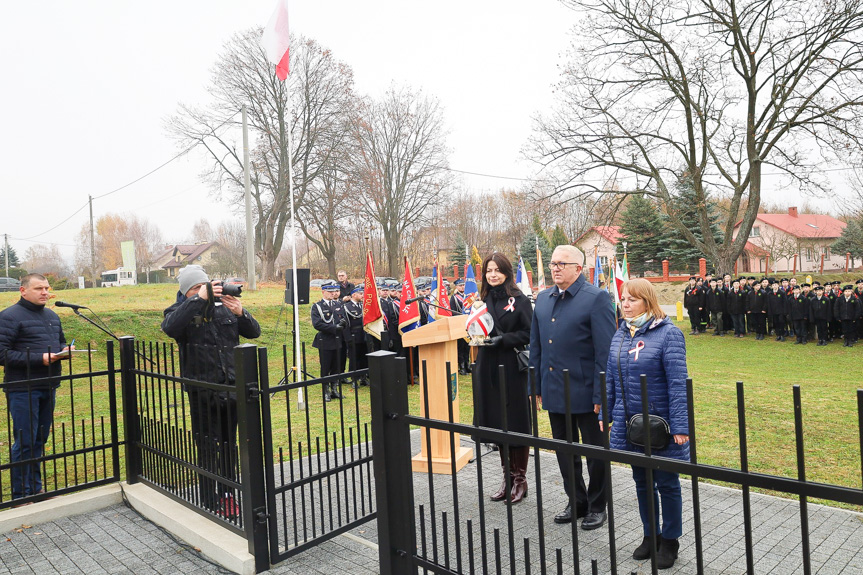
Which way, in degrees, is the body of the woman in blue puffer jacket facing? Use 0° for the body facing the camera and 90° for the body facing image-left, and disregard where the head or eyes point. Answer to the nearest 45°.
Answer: approximately 45°

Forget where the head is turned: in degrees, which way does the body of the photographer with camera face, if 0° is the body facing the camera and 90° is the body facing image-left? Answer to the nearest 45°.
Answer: approximately 315°

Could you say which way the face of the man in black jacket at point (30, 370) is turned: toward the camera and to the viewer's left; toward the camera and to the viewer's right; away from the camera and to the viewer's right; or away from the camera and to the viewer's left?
toward the camera and to the viewer's right

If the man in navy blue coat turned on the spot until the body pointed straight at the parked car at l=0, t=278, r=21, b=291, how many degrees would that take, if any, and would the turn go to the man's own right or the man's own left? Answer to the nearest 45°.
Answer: approximately 90° to the man's own right

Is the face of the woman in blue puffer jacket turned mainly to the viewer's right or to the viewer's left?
to the viewer's left

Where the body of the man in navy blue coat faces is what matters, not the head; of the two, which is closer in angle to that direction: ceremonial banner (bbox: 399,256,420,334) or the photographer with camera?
the photographer with camera

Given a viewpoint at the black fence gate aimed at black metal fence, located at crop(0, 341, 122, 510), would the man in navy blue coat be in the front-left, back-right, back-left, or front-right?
back-right

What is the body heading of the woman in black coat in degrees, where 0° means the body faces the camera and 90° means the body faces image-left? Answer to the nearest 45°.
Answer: approximately 45°

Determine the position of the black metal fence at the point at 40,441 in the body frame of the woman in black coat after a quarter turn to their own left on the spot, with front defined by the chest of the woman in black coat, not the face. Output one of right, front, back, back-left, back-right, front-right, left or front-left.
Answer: back-right

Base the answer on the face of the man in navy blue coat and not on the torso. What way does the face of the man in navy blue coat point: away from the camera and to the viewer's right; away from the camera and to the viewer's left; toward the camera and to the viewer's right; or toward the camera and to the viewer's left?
toward the camera and to the viewer's left

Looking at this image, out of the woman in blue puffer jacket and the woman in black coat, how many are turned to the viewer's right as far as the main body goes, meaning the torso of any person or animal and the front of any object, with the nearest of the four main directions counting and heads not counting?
0

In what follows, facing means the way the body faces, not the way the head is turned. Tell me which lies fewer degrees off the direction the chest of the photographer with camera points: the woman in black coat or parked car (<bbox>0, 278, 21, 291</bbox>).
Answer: the woman in black coat

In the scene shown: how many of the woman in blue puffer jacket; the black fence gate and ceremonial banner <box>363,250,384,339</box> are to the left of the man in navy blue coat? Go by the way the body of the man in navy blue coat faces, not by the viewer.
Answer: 1

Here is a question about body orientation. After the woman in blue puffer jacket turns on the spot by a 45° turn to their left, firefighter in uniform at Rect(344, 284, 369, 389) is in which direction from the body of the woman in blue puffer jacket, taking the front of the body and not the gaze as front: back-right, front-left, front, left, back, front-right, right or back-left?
back-right

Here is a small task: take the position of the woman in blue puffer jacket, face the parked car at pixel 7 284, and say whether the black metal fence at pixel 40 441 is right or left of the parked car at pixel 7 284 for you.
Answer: left
